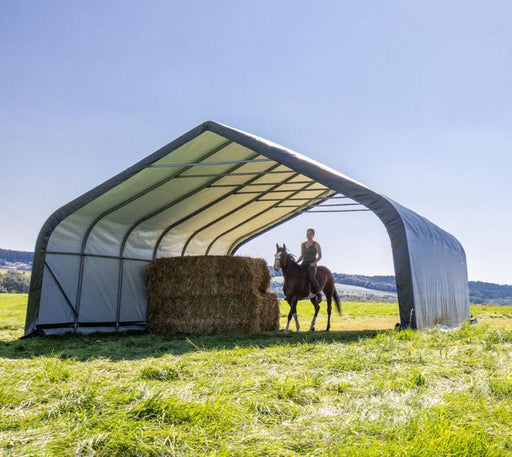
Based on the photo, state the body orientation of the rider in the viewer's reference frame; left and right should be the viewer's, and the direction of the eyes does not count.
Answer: facing the viewer and to the left of the viewer

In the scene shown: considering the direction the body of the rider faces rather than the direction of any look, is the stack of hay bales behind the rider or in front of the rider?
in front
